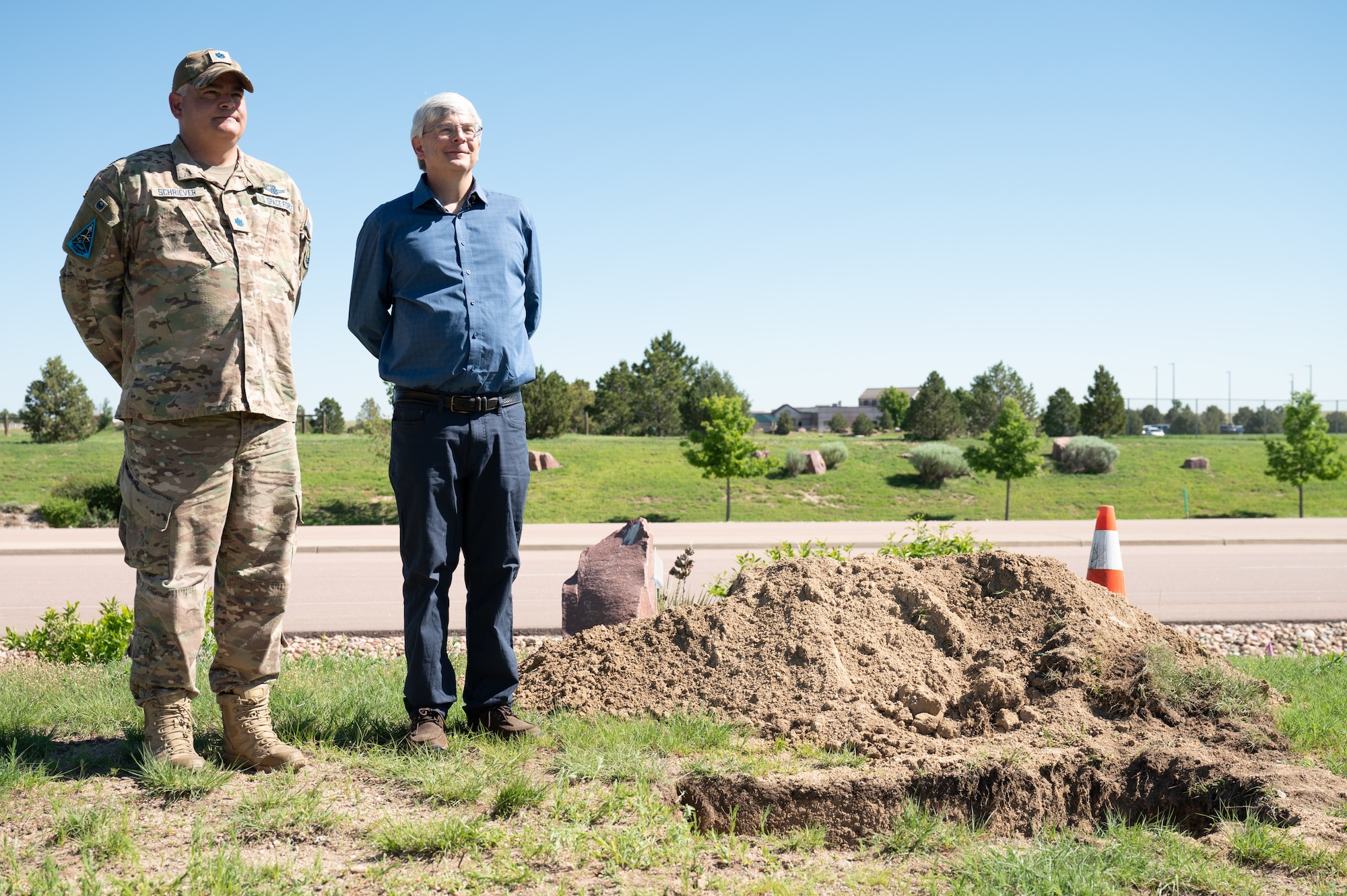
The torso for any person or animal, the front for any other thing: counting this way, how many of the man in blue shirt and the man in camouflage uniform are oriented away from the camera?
0

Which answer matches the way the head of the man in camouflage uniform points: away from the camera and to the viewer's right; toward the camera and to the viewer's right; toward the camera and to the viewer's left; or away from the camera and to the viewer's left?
toward the camera and to the viewer's right

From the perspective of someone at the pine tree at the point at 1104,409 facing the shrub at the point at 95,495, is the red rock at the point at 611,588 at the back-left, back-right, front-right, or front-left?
front-left

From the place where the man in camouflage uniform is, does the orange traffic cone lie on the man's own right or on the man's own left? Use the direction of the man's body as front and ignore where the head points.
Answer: on the man's own left

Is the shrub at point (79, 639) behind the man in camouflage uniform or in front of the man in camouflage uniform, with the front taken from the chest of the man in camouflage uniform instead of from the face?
behind

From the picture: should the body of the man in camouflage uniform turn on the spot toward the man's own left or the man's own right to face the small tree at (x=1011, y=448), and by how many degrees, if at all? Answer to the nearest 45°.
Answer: approximately 90° to the man's own left

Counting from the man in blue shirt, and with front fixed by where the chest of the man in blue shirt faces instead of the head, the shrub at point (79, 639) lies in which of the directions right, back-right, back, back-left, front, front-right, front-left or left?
back

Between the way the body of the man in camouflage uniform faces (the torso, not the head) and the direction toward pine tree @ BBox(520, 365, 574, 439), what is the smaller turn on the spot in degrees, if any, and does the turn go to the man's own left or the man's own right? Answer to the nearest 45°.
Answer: approximately 135° to the man's own left

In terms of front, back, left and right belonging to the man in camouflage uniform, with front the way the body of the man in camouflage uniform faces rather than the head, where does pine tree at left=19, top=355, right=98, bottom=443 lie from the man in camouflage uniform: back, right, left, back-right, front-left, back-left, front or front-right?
back-left

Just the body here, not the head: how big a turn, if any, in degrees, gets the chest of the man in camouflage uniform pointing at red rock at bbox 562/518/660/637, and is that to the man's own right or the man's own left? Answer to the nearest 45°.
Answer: approximately 90° to the man's own left

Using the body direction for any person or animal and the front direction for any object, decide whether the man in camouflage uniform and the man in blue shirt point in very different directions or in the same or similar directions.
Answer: same or similar directions

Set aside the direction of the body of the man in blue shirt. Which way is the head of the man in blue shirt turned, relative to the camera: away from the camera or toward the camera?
toward the camera

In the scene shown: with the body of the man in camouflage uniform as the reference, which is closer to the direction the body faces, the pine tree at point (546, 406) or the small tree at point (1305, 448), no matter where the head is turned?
the small tree

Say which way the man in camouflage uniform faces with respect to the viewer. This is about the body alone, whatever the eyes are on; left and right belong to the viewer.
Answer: facing the viewer and to the right of the viewer
